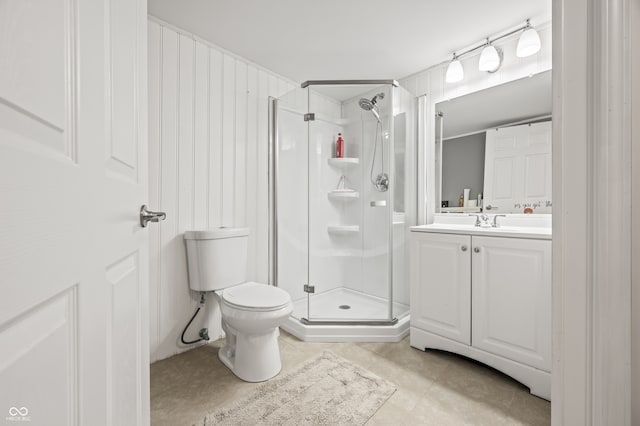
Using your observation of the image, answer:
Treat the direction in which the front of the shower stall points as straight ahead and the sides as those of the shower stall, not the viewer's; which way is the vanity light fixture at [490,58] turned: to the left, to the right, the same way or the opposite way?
to the right

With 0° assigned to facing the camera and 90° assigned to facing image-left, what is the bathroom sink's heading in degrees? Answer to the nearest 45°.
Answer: approximately 45°

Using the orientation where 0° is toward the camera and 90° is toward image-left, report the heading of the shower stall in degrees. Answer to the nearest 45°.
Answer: approximately 0°

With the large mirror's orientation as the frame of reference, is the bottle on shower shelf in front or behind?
in front

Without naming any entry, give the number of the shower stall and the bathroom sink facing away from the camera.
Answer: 0

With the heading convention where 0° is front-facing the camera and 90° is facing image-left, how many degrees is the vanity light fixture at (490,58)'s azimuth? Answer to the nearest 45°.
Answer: approximately 45°

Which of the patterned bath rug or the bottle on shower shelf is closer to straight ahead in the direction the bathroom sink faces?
the patterned bath rug

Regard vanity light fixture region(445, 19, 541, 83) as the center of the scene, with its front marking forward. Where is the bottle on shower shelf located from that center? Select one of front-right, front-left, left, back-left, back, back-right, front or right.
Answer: front-right

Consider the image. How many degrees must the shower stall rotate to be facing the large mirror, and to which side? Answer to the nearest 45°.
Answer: approximately 90° to its left
